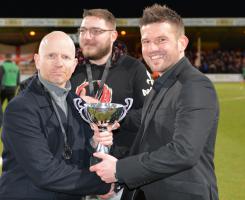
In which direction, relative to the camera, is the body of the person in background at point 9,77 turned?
away from the camera

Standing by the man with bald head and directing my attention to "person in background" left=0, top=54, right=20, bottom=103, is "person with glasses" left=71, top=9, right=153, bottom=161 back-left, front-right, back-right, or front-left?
front-right

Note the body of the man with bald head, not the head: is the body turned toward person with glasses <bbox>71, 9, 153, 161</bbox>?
no

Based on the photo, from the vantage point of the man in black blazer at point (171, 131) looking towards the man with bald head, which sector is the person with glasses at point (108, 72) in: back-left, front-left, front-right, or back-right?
front-right

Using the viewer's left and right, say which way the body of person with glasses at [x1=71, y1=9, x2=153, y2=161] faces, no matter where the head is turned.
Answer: facing the viewer and to the left of the viewer

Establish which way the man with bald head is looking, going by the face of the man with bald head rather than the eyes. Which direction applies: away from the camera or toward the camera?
toward the camera

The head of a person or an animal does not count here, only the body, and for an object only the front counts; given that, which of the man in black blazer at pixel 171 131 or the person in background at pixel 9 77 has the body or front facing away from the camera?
the person in background

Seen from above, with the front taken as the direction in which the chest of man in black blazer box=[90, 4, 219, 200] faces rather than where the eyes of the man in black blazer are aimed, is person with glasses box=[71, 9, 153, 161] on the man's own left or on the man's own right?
on the man's own right

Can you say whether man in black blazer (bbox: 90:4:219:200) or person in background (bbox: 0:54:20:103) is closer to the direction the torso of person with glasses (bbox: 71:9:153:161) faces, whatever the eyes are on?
the man in black blazer

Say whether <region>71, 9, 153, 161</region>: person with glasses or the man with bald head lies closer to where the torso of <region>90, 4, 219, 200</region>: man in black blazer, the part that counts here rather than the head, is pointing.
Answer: the man with bald head

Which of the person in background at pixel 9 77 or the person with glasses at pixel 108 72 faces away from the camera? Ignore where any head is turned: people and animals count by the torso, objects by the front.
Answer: the person in background at pixel 9 77

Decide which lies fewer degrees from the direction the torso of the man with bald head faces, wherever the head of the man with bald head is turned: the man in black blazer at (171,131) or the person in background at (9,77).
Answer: the man in black blazer

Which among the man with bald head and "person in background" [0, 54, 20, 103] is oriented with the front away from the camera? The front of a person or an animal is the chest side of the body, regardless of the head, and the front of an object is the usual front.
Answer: the person in background
